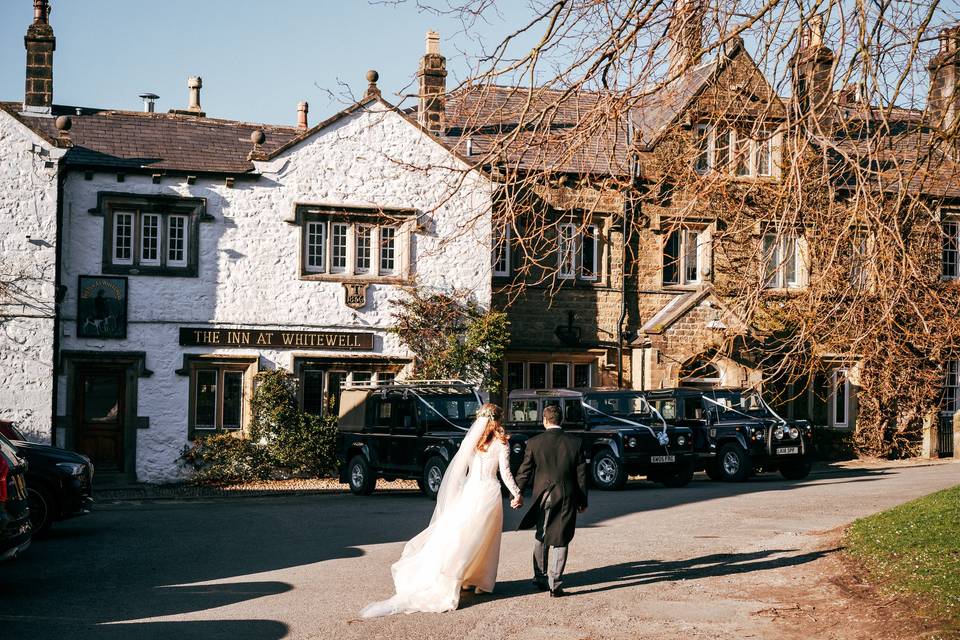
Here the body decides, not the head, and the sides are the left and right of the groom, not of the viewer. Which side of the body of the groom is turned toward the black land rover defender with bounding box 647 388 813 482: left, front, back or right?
front

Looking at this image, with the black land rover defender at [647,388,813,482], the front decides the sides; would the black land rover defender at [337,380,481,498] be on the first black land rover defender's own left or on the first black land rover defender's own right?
on the first black land rover defender's own right

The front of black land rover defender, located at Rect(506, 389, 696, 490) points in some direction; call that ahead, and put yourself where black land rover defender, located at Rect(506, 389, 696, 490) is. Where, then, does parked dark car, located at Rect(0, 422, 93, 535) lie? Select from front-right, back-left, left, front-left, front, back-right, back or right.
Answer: right

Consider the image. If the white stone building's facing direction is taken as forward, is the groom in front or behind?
in front

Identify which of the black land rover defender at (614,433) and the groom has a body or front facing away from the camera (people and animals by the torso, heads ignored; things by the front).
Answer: the groom

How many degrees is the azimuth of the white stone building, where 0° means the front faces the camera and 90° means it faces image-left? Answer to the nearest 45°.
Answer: approximately 0°

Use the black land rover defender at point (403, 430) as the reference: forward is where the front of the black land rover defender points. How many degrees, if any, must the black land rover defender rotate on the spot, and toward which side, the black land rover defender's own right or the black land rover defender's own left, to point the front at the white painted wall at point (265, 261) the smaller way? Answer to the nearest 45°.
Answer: approximately 180°

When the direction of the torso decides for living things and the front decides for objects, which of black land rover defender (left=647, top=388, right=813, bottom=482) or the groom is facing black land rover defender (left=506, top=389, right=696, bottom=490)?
the groom

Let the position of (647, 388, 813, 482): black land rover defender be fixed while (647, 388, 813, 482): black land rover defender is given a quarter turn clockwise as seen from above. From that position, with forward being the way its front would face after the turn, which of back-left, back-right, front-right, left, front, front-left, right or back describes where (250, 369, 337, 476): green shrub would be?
front-right

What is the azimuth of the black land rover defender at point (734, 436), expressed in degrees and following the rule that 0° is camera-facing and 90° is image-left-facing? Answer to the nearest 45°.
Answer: approximately 315°

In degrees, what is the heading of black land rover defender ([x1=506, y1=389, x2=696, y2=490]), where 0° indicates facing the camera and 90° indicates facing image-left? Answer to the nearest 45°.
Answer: approximately 315°

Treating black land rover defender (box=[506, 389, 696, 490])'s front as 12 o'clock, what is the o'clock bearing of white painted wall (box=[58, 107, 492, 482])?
The white painted wall is roughly at 5 o'clock from the black land rover defender.

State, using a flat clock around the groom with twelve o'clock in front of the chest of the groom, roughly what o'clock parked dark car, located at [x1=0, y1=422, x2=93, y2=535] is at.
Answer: The parked dark car is roughly at 10 o'clock from the groom.
